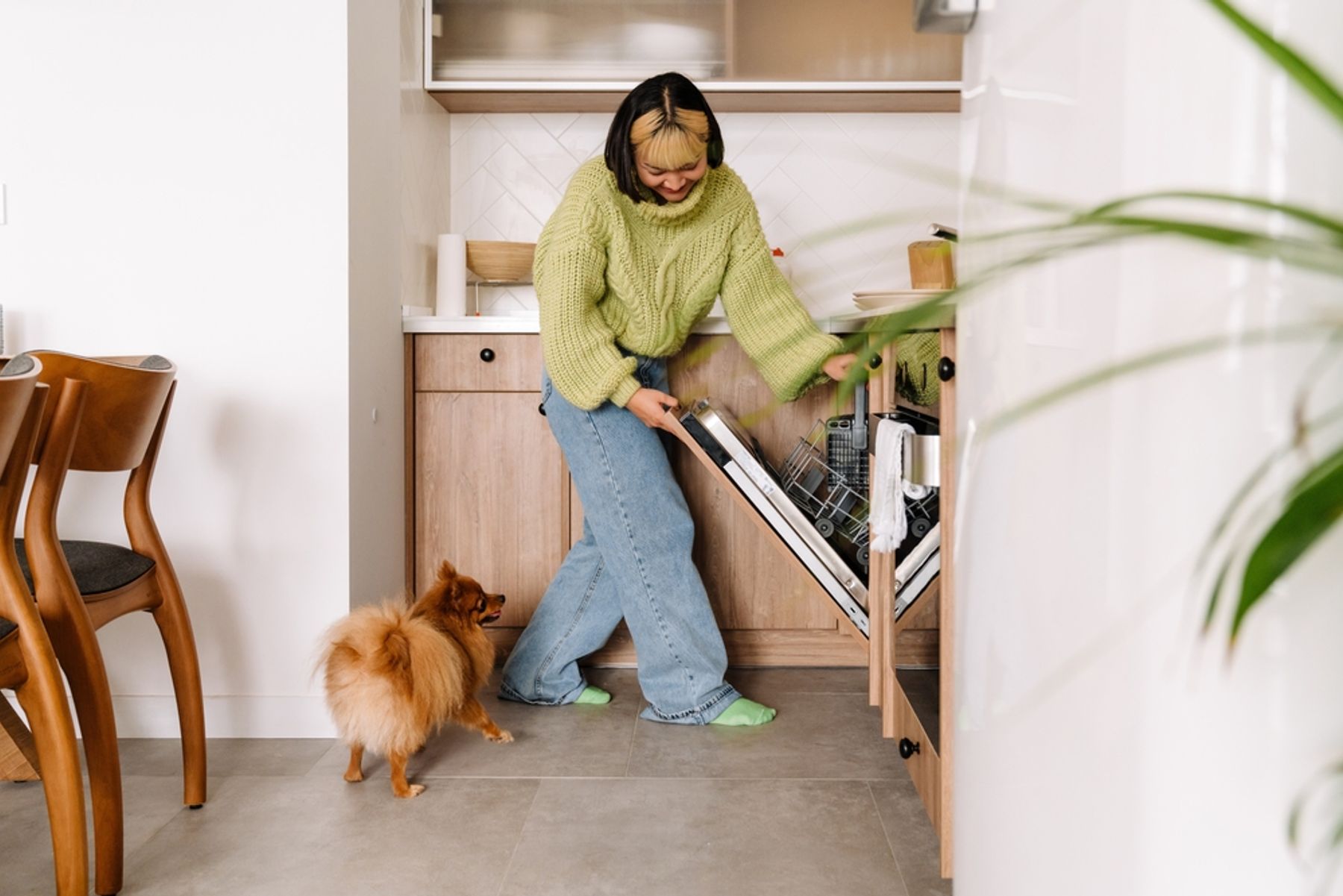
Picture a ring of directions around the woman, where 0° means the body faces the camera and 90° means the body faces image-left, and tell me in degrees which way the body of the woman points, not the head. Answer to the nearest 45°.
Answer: approximately 315°

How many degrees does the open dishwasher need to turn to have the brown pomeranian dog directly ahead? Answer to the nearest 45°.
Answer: approximately 45° to its left

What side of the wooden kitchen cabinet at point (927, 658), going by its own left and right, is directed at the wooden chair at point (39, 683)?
front

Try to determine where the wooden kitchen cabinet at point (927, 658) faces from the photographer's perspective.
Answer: facing to the left of the viewer

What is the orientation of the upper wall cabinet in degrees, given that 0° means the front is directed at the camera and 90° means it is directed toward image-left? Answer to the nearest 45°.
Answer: approximately 0°

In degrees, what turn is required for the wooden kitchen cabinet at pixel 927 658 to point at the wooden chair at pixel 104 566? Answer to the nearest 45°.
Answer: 0° — it already faces it

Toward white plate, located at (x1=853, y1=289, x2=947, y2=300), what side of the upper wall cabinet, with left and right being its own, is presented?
left
